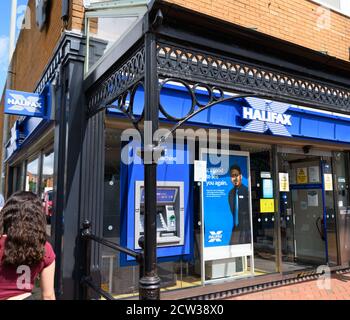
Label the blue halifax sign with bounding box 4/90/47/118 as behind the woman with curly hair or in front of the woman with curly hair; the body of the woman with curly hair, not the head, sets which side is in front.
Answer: in front

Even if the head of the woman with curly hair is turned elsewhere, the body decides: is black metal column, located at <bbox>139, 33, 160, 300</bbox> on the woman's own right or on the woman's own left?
on the woman's own right

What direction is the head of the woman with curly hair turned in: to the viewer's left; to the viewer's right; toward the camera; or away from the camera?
away from the camera

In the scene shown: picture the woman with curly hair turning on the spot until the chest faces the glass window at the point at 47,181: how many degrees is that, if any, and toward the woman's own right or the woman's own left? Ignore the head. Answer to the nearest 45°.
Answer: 0° — they already face it

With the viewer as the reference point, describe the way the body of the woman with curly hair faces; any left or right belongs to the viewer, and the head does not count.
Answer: facing away from the viewer

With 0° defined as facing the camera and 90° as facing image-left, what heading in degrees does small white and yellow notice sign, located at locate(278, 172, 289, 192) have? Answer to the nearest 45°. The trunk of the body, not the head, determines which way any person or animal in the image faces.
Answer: approximately 315°

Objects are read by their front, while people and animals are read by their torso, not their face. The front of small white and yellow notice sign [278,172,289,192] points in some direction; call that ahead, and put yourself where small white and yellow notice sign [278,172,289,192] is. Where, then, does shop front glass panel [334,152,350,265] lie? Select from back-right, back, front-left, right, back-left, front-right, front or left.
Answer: left

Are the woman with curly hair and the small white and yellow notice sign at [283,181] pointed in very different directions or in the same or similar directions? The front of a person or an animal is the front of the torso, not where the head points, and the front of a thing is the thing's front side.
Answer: very different directions

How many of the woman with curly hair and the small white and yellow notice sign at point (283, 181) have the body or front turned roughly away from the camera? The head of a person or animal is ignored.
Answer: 1

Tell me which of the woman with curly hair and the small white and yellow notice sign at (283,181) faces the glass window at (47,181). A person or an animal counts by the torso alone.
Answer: the woman with curly hair

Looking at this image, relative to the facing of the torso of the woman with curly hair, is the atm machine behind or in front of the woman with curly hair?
in front

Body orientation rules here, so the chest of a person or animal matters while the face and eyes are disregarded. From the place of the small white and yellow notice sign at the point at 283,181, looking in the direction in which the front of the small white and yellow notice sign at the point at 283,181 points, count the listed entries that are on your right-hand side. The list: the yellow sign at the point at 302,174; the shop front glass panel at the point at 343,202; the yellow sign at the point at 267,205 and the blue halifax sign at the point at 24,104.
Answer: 2

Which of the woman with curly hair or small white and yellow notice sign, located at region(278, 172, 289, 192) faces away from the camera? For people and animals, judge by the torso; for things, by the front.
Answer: the woman with curly hair
